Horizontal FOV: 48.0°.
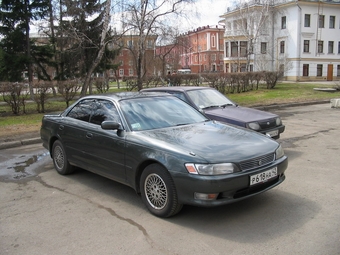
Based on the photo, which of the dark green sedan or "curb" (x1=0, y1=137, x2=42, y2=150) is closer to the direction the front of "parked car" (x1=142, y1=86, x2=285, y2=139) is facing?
the dark green sedan

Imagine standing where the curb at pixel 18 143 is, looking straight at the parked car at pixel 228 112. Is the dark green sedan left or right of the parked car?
right

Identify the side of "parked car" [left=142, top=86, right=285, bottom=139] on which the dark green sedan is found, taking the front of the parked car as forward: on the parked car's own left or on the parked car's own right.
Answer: on the parked car's own right

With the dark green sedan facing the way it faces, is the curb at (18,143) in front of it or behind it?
behind

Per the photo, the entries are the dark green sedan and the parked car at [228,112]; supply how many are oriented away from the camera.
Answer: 0

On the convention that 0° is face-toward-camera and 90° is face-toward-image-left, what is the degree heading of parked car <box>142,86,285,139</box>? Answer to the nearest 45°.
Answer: approximately 315°

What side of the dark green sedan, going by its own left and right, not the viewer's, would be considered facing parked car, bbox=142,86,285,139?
left

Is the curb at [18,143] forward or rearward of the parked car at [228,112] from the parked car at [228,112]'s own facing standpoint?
rearward
